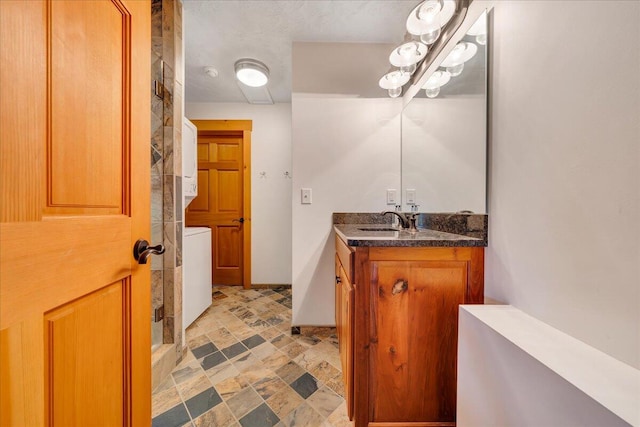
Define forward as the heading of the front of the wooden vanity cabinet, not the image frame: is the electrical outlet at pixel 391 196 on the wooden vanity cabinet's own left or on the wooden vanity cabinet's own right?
on the wooden vanity cabinet's own right

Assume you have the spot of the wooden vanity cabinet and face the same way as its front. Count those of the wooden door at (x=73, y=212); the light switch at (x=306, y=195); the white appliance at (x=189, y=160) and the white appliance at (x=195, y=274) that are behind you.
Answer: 0

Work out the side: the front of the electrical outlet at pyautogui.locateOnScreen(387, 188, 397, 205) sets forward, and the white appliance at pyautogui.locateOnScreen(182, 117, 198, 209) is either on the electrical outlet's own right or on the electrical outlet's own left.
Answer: on the electrical outlet's own right

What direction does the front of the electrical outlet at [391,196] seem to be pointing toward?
toward the camera

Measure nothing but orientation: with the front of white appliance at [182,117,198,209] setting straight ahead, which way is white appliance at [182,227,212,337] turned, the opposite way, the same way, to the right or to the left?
the same way

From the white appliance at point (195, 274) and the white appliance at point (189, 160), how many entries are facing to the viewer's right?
2

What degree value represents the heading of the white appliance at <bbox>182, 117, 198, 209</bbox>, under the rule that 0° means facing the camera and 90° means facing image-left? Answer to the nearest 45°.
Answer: approximately 270°

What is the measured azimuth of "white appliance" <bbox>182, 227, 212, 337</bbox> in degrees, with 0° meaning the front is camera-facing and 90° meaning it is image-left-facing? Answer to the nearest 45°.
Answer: approximately 270°

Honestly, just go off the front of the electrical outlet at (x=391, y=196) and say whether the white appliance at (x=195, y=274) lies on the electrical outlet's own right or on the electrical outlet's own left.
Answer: on the electrical outlet's own right

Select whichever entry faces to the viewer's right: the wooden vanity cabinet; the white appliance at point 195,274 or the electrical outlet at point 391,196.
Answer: the white appliance

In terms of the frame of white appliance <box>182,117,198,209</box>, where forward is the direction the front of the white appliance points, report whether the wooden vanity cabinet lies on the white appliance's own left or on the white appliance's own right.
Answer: on the white appliance's own right

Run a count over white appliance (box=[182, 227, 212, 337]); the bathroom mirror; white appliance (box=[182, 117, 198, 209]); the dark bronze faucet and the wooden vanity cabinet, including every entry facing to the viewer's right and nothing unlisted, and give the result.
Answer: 2
